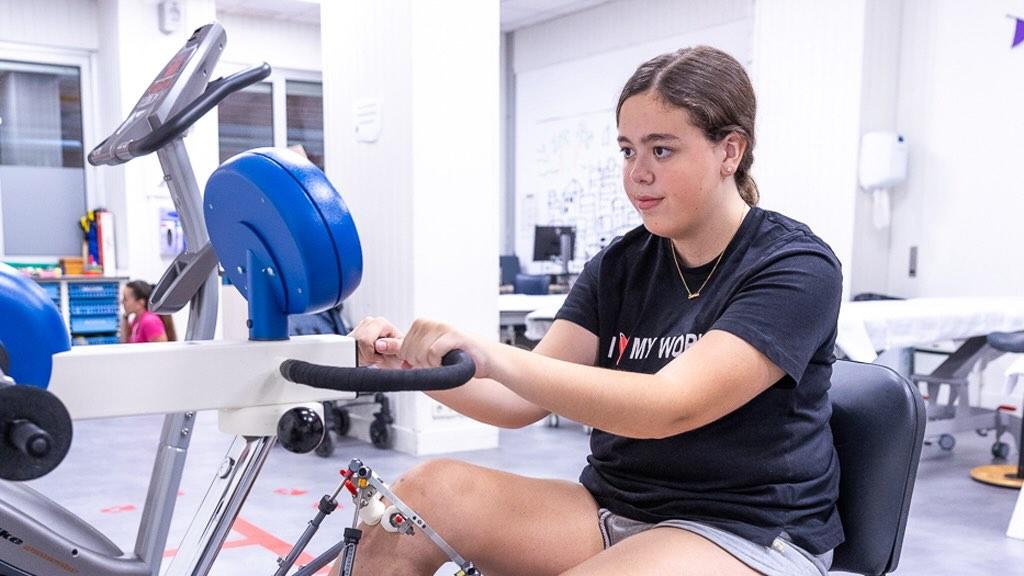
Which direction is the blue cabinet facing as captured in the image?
toward the camera

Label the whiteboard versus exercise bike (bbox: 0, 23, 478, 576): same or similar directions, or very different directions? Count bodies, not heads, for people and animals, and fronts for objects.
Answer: very different directions

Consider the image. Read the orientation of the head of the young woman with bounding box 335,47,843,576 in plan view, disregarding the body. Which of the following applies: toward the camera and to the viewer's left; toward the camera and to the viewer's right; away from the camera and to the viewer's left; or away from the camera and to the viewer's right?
toward the camera and to the viewer's left

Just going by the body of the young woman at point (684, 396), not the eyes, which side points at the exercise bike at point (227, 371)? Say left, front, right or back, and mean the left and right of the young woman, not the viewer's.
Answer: front

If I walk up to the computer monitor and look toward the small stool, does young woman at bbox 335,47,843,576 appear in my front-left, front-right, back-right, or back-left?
front-right

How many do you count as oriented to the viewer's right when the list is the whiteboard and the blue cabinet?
0

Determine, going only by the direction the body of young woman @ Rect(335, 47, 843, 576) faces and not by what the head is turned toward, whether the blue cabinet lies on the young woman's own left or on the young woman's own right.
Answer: on the young woman's own right

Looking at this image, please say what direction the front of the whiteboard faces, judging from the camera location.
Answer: facing the viewer and to the left of the viewer

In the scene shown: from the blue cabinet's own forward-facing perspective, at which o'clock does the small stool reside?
The small stool is roughly at 11 o'clock from the blue cabinet.
